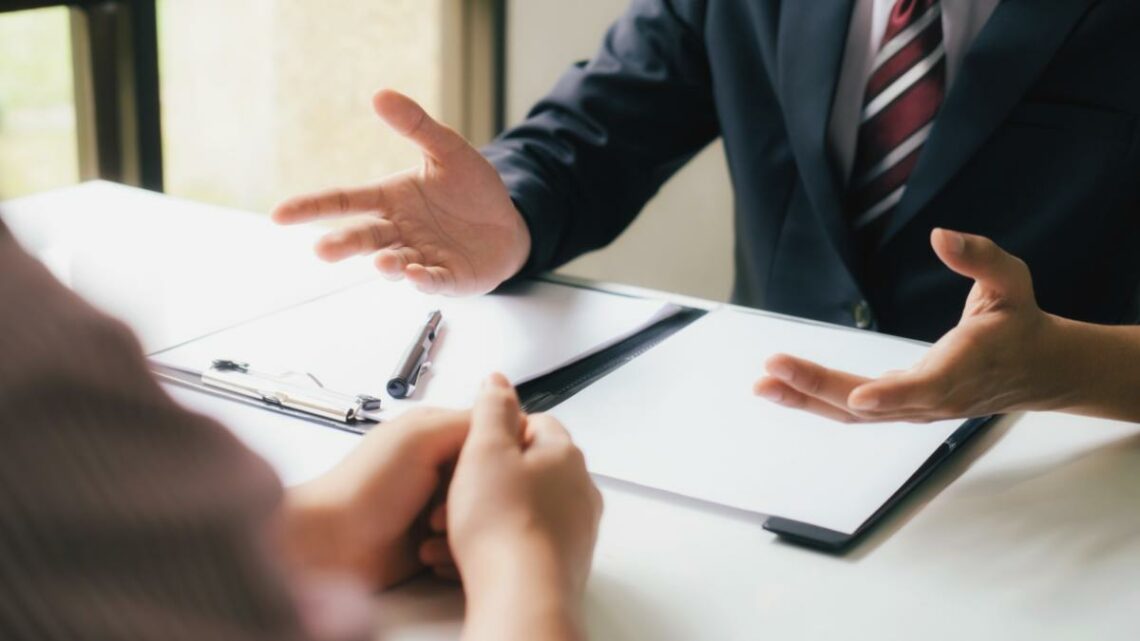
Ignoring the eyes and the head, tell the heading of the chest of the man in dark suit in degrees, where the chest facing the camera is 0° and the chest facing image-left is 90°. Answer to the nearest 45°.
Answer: approximately 45°

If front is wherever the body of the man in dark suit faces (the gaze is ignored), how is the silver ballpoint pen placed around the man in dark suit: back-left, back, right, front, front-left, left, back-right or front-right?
front

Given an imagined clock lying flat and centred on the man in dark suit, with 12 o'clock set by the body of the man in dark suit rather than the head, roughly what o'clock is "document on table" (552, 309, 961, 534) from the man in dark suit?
The document on table is roughly at 11 o'clock from the man in dark suit.

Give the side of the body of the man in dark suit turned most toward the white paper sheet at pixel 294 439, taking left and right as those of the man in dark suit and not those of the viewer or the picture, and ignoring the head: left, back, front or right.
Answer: front
